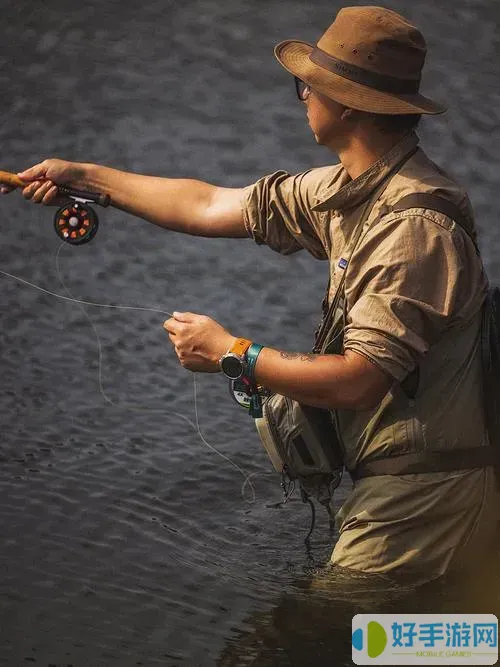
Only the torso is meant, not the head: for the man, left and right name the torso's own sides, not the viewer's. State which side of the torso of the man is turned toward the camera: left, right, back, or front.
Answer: left

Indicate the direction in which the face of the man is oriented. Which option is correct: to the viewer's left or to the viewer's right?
to the viewer's left
